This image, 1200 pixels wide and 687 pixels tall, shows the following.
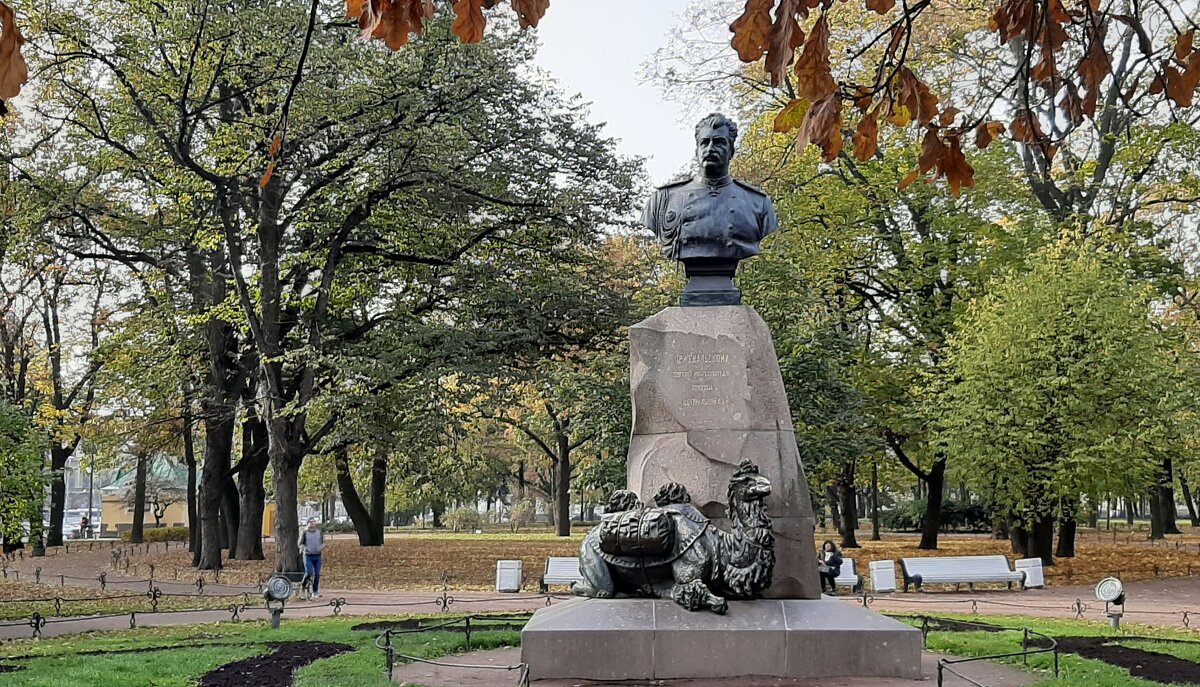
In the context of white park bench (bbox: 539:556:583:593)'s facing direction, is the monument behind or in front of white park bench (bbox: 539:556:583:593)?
in front

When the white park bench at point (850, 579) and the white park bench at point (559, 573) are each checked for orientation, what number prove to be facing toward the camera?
2

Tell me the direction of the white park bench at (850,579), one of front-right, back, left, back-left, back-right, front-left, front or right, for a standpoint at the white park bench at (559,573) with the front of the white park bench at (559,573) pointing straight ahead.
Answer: left

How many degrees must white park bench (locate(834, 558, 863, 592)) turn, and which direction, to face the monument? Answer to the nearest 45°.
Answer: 0° — it already faces it

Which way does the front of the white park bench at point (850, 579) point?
toward the camera

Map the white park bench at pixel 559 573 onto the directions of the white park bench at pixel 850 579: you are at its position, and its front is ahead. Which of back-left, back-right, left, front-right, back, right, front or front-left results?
right

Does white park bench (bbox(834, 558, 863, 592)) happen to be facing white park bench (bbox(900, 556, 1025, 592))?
no

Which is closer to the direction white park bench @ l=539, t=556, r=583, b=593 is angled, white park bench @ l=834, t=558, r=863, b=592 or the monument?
the monument

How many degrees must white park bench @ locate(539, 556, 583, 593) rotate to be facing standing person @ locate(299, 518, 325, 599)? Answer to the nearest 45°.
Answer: approximately 90° to its right

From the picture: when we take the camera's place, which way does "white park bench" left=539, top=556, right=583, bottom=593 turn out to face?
facing the viewer

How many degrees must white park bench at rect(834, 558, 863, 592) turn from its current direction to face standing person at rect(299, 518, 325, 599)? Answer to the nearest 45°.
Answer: approximately 90° to its right

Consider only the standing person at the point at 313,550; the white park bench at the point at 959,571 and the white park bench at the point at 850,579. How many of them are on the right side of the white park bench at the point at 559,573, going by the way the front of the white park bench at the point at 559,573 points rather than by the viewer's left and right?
1

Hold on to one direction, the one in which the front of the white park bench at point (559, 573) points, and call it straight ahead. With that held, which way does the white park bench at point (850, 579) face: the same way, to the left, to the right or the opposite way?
the same way
